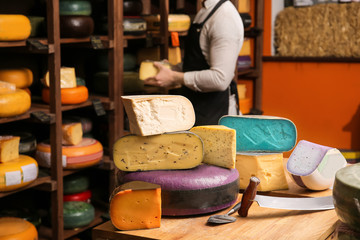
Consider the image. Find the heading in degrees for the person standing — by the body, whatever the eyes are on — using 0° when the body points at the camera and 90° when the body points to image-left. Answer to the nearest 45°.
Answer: approximately 90°

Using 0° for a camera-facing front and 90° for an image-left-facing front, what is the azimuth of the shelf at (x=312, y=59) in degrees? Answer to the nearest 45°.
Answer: approximately 0°

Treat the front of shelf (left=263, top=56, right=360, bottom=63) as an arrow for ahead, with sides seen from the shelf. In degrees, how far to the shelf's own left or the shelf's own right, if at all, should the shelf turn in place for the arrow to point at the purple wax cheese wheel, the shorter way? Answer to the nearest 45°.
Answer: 0° — it already faces it

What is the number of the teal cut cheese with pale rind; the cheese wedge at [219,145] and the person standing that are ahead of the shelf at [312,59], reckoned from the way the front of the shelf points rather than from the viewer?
3

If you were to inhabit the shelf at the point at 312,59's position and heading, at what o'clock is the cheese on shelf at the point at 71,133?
The cheese on shelf is roughly at 1 o'clock from the shelf.

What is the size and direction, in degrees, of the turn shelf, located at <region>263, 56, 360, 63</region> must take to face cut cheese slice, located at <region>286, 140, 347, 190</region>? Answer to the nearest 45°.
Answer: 0° — it already faces it

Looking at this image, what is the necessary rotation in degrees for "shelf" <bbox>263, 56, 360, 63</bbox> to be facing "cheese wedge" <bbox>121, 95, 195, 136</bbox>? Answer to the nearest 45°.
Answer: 0° — it already faces it

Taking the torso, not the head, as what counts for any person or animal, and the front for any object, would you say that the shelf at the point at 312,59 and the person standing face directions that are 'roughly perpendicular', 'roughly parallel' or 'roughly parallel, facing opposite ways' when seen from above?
roughly perpendicular

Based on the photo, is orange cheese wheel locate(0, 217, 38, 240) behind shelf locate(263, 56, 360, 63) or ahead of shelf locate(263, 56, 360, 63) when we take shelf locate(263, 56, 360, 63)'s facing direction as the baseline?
ahead

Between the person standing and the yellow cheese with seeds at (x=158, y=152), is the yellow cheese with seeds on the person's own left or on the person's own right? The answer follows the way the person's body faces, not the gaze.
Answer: on the person's own left

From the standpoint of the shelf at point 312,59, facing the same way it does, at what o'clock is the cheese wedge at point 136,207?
The cheese wedge is roughly at 12 o'clock from the shelf.

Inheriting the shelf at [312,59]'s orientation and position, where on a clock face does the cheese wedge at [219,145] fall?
The cheese wedge is roughly at 12 o'clock from the shelf.

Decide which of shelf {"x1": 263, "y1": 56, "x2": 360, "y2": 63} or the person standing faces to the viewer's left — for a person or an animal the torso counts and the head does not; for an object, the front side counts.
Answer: the person standing
